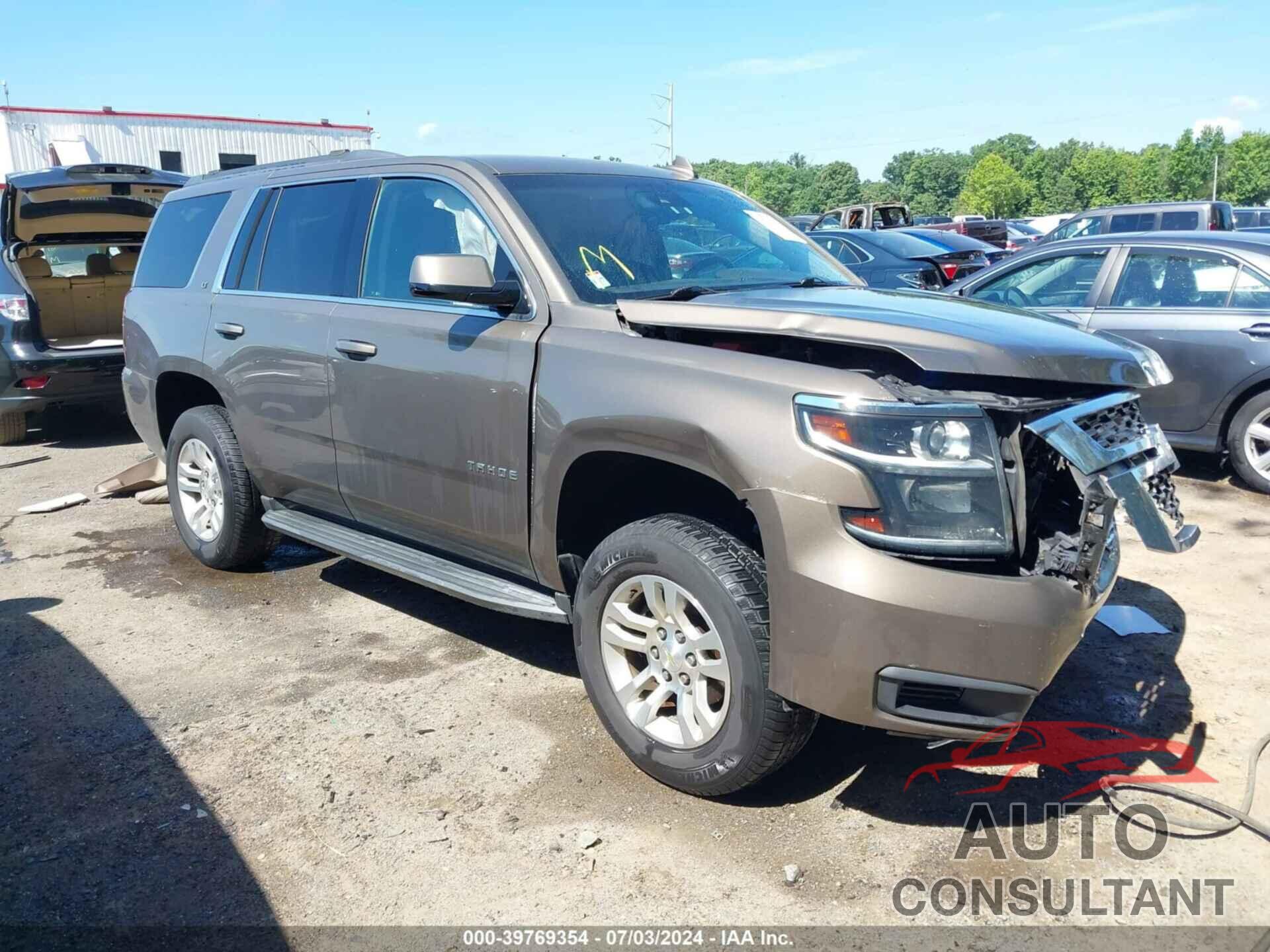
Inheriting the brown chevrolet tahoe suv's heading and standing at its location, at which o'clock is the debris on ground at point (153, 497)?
The debris on ground is roughly at 6 o'clock from the brown chevrolet tahoe suv.

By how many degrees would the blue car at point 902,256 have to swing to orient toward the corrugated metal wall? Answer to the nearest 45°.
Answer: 0° — it already faces it

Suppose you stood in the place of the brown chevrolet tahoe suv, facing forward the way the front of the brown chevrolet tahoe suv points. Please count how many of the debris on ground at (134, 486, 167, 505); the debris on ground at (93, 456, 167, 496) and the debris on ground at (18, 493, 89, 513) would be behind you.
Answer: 3

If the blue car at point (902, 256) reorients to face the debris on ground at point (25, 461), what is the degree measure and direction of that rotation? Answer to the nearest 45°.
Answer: approximately 90° to its left

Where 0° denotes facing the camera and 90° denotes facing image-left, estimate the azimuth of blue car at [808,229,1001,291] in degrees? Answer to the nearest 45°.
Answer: approximately 135°

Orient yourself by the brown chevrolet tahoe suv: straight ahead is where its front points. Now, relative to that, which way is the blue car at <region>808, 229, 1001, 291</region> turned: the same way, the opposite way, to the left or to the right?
the opposite way

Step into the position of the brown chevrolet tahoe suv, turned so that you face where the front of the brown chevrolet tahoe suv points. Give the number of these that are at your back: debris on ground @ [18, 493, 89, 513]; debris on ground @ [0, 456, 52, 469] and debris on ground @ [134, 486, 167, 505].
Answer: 3

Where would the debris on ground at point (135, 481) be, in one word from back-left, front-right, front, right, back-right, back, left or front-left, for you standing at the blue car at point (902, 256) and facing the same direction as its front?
left

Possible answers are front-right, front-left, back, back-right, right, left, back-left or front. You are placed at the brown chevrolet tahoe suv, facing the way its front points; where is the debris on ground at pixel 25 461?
back

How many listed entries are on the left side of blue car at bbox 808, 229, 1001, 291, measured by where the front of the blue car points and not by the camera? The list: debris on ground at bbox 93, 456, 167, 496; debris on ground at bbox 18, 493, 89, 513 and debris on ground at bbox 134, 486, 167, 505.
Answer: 3
